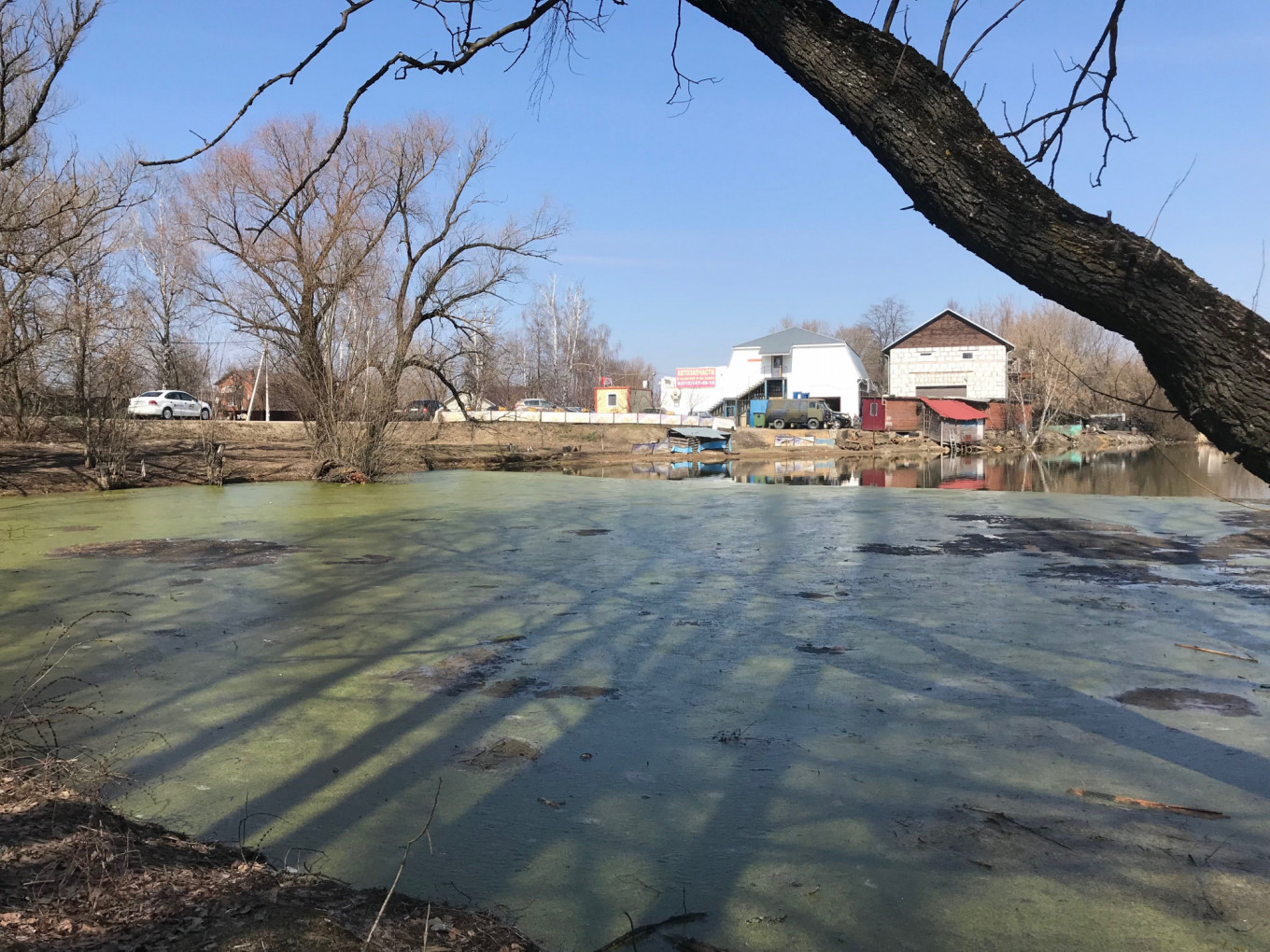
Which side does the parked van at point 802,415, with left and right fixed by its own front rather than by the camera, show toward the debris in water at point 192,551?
right

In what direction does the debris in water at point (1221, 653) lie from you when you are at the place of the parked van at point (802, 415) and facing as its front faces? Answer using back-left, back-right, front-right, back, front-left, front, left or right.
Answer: right

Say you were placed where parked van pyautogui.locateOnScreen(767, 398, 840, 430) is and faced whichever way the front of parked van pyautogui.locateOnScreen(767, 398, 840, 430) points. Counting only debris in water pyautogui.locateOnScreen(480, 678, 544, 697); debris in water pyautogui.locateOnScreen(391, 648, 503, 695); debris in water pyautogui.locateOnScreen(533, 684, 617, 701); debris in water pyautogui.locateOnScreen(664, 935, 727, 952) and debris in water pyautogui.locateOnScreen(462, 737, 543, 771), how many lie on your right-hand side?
5

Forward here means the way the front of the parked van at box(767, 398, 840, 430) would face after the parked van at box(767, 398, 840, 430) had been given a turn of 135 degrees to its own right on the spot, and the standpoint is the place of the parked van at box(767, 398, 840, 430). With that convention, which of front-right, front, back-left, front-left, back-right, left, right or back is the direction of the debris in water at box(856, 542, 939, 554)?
front-left

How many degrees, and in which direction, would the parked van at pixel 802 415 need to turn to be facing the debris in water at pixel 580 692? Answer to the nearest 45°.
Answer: approximately 90° to its right

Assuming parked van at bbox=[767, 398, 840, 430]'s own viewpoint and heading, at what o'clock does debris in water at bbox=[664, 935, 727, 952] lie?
The debris in water is roughly at 3 o'clock from the parked van.

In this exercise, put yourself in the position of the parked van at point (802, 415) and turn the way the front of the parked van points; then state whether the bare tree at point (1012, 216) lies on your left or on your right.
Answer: on your right

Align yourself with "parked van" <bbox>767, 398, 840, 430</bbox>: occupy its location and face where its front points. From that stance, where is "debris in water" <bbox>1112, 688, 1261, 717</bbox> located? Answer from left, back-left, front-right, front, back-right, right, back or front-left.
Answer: right

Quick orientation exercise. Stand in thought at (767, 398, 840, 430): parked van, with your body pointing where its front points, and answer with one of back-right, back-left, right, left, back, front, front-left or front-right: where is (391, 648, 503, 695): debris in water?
right

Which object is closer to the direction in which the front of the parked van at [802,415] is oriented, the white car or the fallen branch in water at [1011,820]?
the fallen branch in water

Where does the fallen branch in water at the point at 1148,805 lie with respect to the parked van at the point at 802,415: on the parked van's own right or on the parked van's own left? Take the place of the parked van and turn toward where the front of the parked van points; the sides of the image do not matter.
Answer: on the parked van's own right

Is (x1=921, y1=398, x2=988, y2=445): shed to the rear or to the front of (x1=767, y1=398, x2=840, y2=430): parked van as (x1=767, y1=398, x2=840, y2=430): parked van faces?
to the front

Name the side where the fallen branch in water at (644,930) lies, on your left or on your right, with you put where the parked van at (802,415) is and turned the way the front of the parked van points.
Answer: on your right

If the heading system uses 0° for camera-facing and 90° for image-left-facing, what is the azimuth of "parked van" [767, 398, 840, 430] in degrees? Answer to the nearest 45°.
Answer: approximately 270°

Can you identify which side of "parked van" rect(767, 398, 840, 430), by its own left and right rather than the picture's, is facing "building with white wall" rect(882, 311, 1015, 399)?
front

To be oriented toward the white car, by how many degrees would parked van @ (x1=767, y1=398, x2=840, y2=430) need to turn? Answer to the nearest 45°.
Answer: approximately 135° to its right
